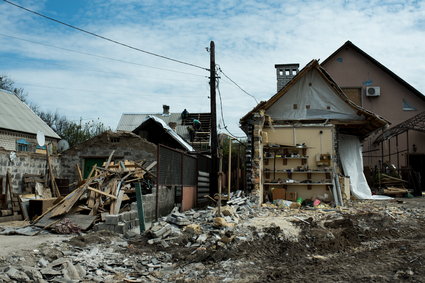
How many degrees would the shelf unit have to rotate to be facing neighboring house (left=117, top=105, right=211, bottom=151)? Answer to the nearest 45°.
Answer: approximately 135° to its right

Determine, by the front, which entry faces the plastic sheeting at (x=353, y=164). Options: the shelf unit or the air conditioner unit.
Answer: the air conditioner unit

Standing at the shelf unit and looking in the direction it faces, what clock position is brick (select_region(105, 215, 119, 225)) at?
The brick is roughly at 1 o'clock from the shelf unit.

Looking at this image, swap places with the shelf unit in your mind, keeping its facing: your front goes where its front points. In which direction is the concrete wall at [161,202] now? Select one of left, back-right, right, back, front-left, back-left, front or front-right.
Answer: front-right

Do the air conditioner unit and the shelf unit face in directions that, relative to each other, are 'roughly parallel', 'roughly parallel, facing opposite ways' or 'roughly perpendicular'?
roughly parallel

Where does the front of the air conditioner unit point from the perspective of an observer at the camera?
facing the viewer

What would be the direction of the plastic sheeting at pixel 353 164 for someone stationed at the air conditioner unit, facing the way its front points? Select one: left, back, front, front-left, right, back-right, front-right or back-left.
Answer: front

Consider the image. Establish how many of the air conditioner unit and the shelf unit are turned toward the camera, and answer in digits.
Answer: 2

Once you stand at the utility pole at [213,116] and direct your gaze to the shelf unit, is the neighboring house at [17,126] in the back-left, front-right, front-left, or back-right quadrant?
back-left

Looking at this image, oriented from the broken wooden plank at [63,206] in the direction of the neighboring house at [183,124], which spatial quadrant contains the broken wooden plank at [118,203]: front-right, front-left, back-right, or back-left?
front-right

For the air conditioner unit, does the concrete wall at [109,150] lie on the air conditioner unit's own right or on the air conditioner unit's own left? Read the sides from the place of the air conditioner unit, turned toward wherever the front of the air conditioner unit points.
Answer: on the air conditioner unit's own right

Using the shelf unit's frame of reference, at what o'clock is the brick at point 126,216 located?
The brick is roughly at 1 o'clock from the shelf unit.

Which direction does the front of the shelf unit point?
toward the camera

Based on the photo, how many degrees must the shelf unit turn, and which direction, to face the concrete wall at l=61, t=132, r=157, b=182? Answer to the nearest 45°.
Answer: approximately 90° to its right

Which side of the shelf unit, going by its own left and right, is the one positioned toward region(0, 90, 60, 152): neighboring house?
right

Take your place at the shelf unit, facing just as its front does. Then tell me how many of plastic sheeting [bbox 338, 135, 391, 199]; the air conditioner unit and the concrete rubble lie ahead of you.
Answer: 1

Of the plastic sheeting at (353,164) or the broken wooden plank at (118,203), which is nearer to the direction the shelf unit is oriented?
the broken wooden plank
